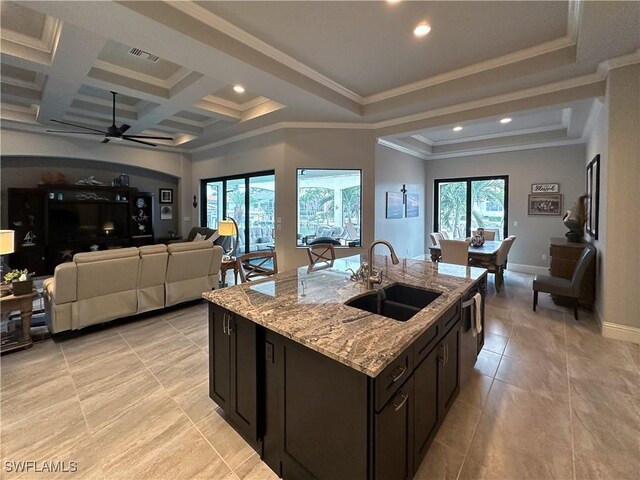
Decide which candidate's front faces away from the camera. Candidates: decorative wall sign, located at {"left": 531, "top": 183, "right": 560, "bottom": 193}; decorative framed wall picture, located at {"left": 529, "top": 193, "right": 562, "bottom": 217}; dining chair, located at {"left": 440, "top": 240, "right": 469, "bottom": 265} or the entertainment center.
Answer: the dining chair

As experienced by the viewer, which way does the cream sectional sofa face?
facing away from the viewer and to the left of the viewer

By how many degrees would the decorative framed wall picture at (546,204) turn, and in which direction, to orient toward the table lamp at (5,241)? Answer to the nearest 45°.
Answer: approximately 45° to its right

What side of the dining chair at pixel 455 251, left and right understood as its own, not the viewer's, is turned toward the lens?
back

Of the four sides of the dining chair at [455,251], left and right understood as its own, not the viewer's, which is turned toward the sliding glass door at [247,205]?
left

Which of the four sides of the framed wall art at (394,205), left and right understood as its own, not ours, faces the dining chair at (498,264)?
front

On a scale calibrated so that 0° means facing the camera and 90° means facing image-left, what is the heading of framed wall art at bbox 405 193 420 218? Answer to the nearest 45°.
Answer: approximately 315°

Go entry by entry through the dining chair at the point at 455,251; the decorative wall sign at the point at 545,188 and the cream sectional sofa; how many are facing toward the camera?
1

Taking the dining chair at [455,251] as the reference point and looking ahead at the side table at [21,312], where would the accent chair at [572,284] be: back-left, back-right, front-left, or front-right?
back-left

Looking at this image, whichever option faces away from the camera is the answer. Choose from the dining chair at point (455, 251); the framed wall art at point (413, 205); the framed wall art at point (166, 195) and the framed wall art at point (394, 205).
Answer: the dining chair

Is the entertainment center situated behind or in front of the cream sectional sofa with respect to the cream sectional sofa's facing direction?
in front

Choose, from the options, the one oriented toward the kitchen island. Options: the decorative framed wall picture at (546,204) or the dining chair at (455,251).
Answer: the decorative framed wall picture

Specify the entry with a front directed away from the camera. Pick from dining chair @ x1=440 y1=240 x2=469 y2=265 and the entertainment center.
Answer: the dining chair

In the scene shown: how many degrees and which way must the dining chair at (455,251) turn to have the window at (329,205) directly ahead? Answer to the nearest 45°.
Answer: approximately 90° to its left
